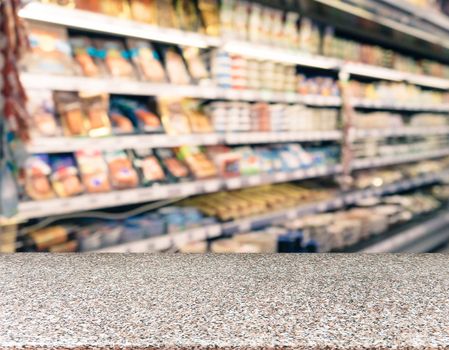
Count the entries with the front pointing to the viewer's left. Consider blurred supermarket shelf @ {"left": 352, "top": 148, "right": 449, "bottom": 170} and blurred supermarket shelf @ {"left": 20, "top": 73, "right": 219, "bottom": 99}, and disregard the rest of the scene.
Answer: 0

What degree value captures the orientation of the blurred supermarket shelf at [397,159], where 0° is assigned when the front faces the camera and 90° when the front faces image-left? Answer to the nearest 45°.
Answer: approximately 315°

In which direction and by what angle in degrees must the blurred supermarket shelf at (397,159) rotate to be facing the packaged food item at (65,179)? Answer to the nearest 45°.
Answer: approximately 90° to its right

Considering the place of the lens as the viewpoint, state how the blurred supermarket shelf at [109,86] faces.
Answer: facing the viewer and to the right of the viewer

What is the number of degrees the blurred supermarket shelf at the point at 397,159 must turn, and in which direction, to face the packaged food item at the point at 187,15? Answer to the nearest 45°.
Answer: approximately 90° to its right

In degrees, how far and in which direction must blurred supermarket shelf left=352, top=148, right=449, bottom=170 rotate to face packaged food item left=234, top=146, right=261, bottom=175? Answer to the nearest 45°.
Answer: approximately 90° to its right

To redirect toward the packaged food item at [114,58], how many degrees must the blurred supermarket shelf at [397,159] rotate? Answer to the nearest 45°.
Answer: approximately 90° to its right

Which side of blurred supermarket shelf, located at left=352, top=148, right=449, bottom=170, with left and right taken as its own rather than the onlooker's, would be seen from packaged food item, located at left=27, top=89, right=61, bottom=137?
right
